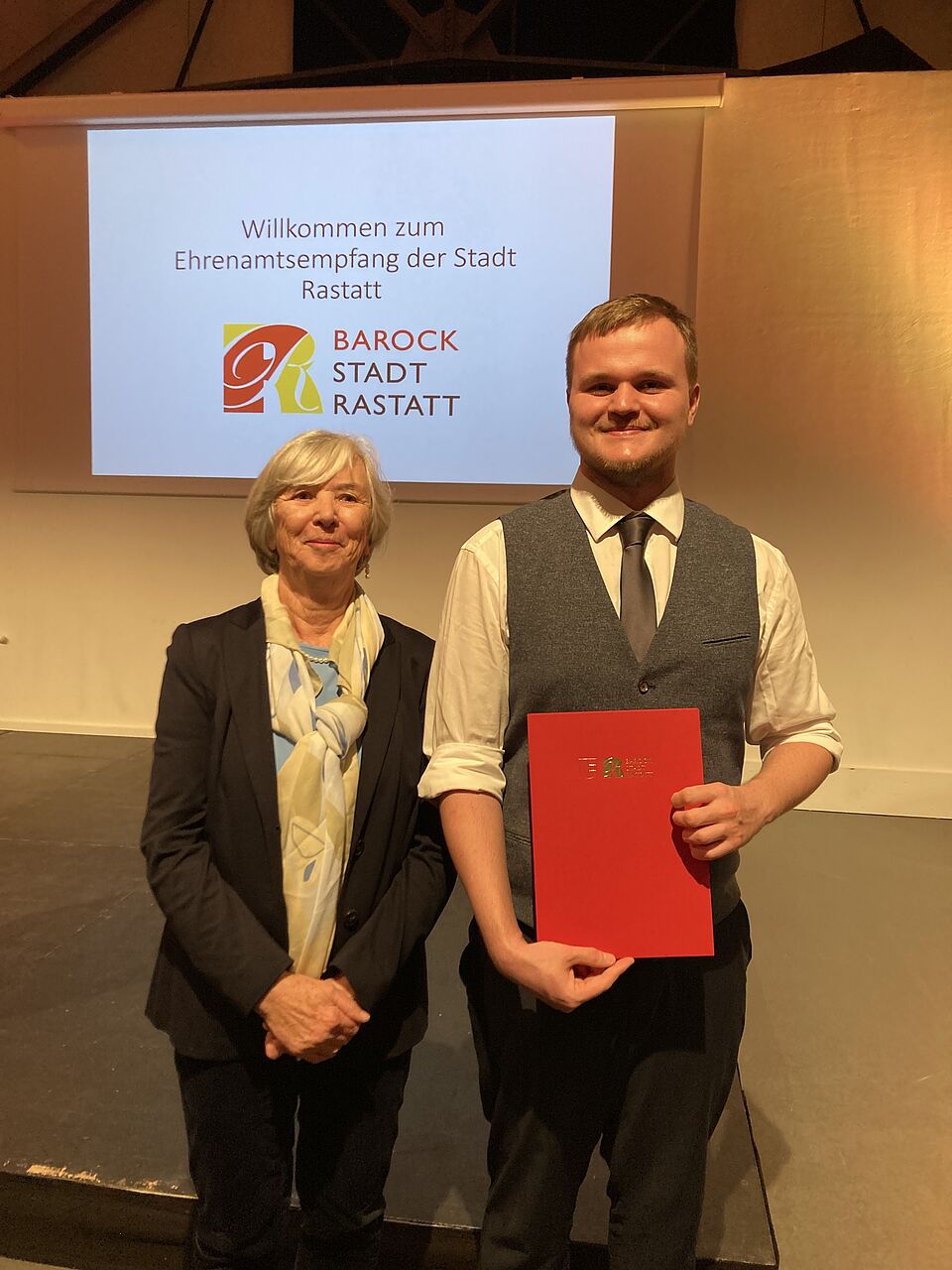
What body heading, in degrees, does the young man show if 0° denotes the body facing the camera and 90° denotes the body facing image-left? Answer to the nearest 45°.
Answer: approximately 0°

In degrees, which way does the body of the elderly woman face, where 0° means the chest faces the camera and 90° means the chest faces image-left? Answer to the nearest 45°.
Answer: approximately 0°

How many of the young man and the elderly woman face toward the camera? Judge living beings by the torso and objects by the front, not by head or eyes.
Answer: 2
